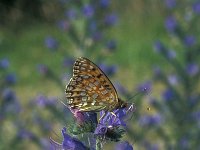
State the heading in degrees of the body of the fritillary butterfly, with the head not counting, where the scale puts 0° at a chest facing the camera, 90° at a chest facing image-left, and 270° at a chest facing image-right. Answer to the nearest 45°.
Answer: approximately 270°

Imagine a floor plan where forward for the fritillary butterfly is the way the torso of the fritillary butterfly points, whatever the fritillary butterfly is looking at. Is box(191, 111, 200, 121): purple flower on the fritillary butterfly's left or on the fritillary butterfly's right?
on the fritillary butterfly's left

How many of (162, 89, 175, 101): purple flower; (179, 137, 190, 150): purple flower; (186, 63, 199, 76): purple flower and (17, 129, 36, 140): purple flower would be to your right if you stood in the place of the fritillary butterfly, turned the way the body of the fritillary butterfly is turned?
0

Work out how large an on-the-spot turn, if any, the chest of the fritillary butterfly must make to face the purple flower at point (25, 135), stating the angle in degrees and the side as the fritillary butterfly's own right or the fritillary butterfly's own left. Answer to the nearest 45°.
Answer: approximately 90° to the fritillary butterfly's own left
